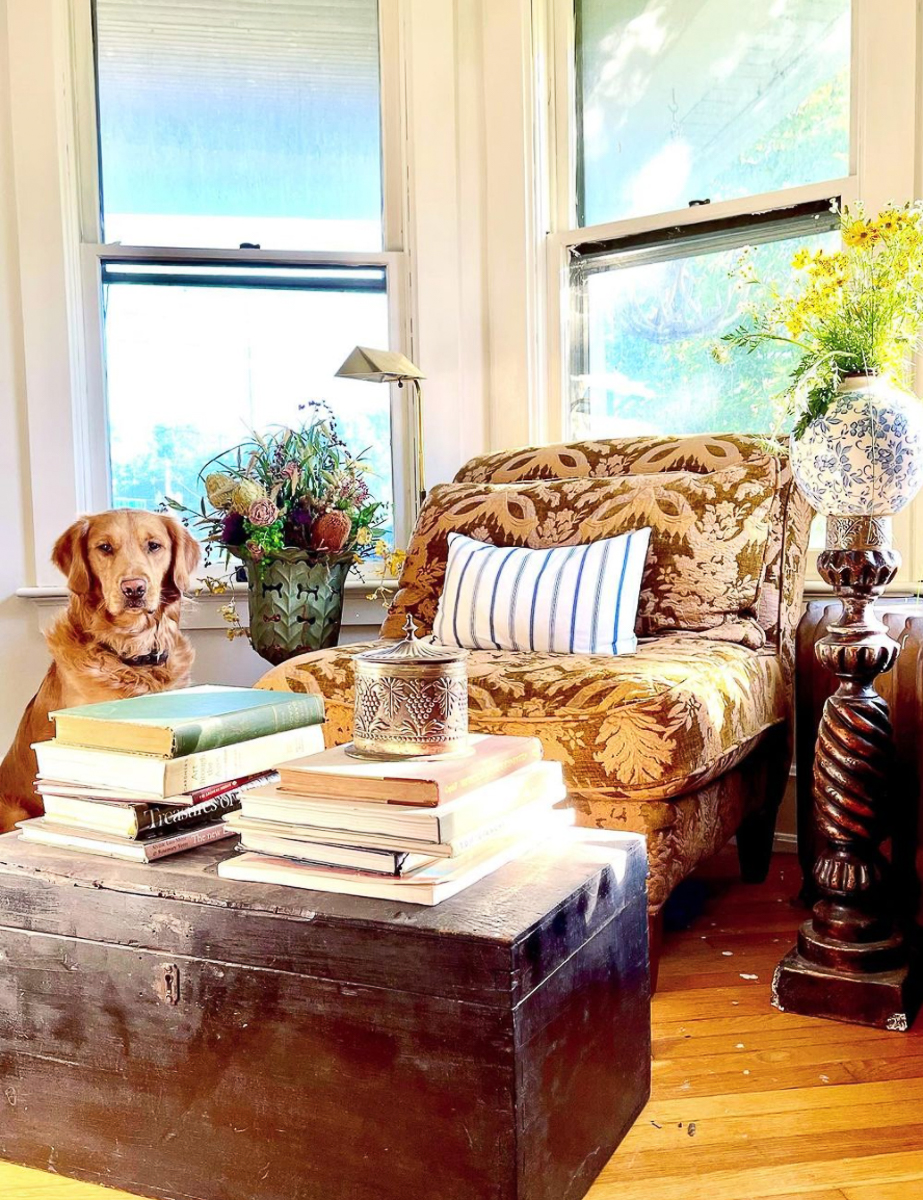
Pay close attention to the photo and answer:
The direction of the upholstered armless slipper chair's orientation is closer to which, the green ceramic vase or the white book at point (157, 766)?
the white book

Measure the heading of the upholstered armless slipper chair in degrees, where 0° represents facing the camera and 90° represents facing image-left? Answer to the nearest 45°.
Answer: approximately 45°

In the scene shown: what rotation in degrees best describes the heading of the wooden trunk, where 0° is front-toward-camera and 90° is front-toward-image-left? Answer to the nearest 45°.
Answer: approximately 45°

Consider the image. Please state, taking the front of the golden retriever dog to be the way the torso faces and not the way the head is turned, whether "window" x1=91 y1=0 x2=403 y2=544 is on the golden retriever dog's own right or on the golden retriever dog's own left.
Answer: on the golden retriever dog's own left

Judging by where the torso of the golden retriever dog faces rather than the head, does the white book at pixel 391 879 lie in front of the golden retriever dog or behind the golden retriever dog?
in front

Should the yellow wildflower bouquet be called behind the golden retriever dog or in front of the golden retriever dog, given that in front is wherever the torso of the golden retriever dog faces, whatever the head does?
in front

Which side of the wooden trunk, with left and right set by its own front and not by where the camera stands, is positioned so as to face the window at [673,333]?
back

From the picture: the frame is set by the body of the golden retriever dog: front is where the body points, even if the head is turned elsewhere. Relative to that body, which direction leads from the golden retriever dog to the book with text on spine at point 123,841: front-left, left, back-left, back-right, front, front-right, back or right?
front-right

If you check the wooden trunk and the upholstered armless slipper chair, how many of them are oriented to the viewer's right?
0
